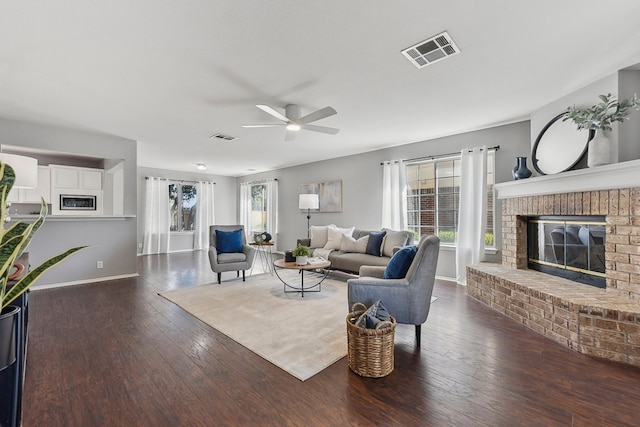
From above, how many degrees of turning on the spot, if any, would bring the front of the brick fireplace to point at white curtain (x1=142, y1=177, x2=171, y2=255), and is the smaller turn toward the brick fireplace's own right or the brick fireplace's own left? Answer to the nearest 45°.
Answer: approximately 45° to the brick fireplace's own right

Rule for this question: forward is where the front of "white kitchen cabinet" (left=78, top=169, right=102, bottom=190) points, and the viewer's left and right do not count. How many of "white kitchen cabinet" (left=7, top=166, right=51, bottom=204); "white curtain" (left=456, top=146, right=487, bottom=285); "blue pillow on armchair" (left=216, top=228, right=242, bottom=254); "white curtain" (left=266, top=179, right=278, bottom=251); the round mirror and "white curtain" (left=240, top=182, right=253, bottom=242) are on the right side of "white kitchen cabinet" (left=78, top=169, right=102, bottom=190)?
1

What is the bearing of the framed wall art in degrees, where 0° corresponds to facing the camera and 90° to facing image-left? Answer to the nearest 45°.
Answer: approximately 45°

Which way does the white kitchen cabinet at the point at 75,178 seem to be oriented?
toward the camera

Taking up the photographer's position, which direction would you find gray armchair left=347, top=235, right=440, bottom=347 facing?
facing to the left of the viewer

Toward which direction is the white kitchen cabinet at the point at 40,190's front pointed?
toward the camera

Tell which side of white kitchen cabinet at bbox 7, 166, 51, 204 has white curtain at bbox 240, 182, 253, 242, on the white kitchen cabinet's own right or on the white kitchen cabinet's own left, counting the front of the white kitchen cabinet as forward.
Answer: on the white kitchen cabinet's own left

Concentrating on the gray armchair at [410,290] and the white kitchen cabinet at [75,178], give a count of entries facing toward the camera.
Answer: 1

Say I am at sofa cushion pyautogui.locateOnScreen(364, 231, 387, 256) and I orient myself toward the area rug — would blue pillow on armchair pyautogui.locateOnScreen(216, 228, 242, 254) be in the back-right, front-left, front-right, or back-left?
front-right

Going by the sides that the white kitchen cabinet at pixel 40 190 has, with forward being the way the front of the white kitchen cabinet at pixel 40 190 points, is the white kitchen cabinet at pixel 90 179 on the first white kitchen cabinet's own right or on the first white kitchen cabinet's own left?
on the first white kitchen cabinet's own left

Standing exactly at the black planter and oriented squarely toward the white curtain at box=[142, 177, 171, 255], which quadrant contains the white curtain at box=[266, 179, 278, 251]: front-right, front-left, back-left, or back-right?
front-right

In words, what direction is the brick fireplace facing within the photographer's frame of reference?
facing the viewer and to the left of the viewer

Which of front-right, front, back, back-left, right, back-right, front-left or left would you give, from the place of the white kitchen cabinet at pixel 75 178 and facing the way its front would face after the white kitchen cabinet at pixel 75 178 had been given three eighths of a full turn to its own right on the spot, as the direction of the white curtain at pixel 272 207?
back-right

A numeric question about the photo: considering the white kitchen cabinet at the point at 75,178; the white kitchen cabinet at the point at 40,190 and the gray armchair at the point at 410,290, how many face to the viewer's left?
1

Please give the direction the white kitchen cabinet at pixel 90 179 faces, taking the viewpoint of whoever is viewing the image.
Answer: facing the viewer

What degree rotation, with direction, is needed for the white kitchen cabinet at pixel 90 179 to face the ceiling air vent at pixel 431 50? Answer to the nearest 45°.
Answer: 0° — it already faces it

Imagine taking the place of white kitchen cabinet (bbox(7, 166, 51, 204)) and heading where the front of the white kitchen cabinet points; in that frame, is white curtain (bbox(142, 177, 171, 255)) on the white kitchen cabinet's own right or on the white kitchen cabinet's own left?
on the white kitchen cabinet's own left
